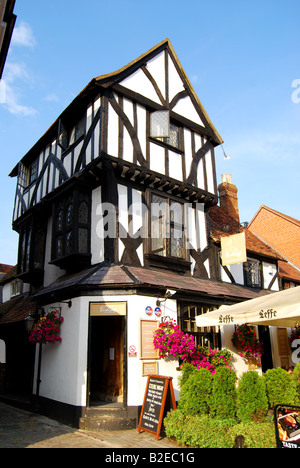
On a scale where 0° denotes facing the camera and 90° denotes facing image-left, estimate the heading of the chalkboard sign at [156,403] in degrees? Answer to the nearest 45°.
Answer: approximately 45°

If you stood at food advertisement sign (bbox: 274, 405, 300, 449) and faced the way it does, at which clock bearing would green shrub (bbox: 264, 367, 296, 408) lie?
The green shrub is roughly at 6 o'clock from the food advertisement sign.

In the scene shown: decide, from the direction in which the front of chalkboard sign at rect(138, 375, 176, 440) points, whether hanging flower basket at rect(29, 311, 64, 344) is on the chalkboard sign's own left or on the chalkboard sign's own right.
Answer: on the chalkboard sign's own right

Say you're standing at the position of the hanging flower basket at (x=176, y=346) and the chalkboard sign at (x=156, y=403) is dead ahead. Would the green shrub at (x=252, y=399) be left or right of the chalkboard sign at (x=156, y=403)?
left

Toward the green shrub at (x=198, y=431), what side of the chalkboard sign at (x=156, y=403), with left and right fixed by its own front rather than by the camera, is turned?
left

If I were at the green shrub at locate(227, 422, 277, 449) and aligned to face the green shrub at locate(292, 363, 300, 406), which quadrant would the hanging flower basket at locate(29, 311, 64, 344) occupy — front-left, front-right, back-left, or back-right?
back-left

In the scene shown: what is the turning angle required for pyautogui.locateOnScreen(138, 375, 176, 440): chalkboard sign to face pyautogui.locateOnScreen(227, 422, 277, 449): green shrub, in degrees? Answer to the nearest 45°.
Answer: approximately 90° to its left

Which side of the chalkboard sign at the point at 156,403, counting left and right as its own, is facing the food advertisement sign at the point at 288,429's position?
left

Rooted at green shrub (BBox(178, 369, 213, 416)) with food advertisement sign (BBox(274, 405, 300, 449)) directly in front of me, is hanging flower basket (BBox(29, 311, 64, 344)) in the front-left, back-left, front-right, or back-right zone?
back-right

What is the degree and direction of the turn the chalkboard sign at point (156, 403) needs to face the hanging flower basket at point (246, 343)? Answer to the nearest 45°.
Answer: approximately 180°

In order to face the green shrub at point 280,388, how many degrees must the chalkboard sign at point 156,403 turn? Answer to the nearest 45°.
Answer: approximately 90° to its left
